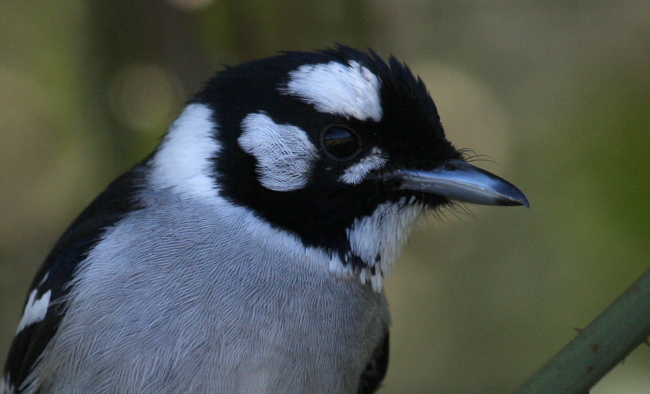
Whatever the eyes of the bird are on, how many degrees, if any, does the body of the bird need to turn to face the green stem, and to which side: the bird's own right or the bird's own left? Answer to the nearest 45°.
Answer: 0° — it already faces it

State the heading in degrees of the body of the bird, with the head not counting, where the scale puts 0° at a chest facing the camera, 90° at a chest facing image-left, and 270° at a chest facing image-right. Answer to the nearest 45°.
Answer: approximately 315°
